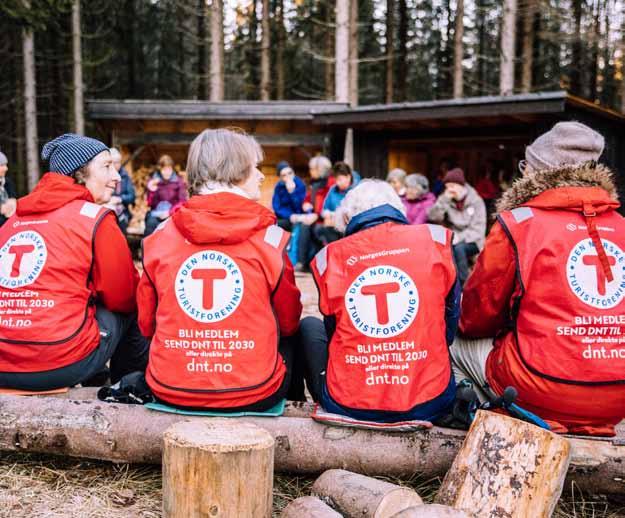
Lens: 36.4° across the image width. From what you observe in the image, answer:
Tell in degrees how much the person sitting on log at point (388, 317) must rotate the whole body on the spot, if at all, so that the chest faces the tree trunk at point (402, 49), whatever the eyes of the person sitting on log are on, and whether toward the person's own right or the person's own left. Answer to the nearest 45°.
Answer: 0° — they already face it

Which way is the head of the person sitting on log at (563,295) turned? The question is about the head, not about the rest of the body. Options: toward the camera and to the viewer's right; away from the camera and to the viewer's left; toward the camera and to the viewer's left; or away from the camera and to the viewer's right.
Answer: away from the camera and to the viewer's left

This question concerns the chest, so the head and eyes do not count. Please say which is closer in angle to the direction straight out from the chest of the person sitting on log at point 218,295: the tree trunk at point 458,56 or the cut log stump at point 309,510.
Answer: the tree trunk

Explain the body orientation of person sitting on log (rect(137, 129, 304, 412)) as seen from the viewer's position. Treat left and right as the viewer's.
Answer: facing away from the viewer

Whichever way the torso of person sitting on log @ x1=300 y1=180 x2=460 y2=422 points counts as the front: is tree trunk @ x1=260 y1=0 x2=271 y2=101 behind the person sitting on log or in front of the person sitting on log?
in front

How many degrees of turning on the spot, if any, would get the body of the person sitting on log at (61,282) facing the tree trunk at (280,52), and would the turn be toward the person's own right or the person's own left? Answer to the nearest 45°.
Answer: approximately 45° to the person's own left

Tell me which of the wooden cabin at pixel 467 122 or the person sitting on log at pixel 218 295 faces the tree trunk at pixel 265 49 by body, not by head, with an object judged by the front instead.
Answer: the person sitting on log

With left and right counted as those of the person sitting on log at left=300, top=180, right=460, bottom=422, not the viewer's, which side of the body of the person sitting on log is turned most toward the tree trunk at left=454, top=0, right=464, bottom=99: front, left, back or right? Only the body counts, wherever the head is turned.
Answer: front

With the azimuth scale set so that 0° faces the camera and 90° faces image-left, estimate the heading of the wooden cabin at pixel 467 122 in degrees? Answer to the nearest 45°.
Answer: approximately 45°

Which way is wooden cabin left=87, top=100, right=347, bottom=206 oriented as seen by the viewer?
toward the camera

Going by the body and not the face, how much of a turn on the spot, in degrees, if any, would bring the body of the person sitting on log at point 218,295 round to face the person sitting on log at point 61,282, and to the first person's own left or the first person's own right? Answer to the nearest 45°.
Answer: approximately 45° to the first person's own left

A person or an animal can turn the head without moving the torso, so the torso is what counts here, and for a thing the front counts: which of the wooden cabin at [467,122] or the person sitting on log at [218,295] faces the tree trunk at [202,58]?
the person sitting on log

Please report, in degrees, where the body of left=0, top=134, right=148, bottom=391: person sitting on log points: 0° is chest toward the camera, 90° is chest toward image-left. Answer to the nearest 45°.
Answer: approximately 225°

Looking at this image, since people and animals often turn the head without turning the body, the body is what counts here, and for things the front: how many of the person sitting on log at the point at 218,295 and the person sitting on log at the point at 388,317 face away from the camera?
2

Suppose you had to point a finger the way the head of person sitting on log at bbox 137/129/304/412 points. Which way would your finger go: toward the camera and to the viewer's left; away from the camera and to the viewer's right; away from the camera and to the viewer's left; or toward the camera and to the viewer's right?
away from the camera and to the viewer's right

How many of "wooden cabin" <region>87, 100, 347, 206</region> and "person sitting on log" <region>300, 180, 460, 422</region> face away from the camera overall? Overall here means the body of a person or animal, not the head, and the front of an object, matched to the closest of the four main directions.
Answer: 1

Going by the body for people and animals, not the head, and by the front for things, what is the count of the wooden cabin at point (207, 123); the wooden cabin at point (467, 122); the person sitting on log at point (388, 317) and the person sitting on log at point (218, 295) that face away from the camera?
2

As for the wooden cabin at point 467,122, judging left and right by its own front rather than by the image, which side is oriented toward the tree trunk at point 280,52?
right

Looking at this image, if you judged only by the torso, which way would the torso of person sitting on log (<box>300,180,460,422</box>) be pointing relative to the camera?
away from the camera
